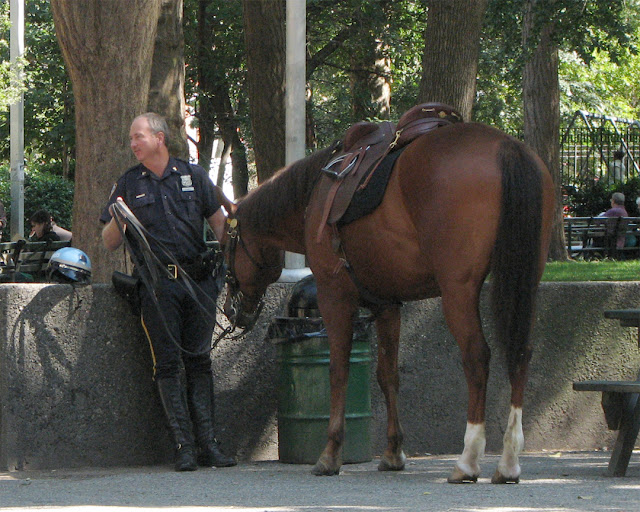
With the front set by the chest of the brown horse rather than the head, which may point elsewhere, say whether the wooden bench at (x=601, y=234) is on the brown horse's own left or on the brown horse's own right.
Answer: on the brown horse's own right

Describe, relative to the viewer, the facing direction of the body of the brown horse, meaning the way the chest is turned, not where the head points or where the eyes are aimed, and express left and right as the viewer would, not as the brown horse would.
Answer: facing away from the viewer and to the left of the viewer

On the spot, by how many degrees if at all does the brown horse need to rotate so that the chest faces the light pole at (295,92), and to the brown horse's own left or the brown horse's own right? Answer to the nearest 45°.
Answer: approximately 45° to the brown horse's own right

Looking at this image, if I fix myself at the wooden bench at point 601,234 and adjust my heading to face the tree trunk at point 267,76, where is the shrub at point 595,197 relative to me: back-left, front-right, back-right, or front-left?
back-right
